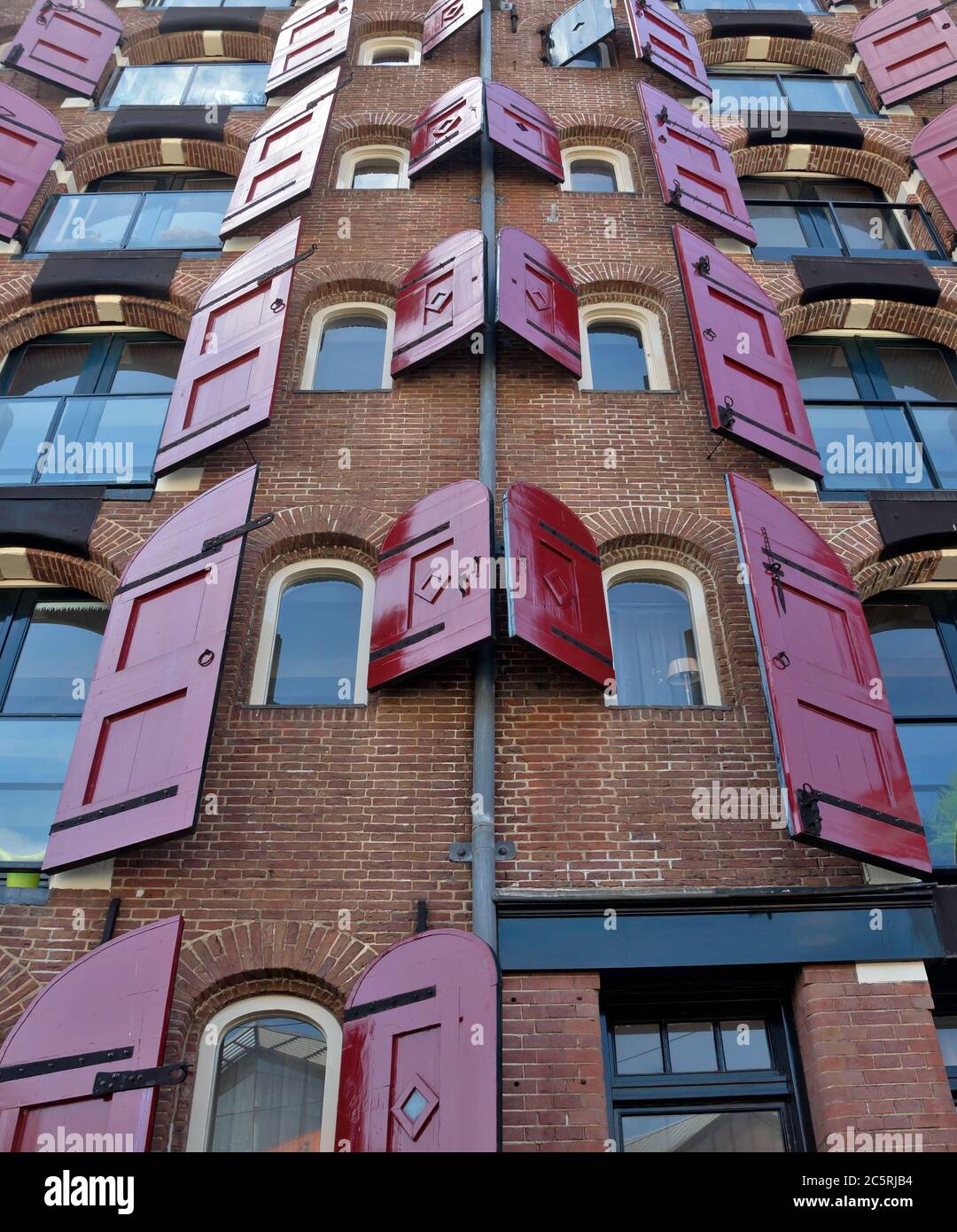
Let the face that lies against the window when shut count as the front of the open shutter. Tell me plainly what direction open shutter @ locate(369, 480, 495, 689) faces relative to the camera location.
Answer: facing the viewer and to the left of the viewer

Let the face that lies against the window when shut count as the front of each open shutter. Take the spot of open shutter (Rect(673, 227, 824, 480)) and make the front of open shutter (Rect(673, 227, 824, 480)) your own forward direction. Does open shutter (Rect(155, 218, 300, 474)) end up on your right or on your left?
on your right
